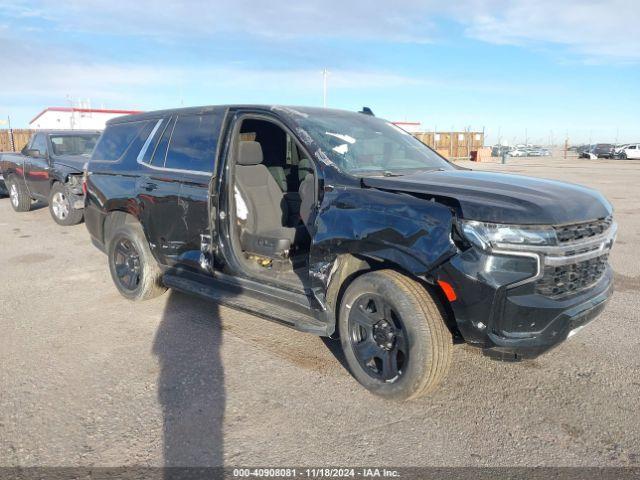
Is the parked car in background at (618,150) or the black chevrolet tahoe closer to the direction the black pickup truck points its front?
the black chevrolet tahoe

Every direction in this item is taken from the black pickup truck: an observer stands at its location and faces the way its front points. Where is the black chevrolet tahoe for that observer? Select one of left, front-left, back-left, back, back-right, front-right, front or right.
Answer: front-right

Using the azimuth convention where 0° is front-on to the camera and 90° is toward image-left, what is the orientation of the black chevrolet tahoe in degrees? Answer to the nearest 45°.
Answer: approximately 315°

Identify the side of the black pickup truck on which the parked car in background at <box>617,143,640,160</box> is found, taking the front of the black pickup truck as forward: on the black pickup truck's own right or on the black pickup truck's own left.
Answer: on the black pickup truck's own left

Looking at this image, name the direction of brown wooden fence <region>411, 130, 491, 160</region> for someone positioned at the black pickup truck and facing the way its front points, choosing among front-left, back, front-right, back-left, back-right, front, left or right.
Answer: left

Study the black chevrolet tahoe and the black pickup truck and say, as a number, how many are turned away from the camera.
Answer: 0

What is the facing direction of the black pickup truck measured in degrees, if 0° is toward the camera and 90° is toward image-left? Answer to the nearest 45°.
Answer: approximately 315°

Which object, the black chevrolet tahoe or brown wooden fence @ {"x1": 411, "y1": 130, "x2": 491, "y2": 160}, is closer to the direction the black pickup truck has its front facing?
the black chevrolet tahoe

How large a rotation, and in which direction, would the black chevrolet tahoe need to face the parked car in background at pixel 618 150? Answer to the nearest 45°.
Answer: approximately 90° to its left

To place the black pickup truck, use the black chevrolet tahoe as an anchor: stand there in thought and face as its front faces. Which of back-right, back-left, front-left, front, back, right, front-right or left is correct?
back

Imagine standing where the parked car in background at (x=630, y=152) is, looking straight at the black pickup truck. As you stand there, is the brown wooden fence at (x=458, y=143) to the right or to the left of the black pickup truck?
right

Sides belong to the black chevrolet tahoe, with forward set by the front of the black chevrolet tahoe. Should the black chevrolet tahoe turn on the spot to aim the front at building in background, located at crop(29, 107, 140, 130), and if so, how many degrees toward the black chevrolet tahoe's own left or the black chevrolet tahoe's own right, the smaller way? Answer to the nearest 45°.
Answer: approximately 180°
